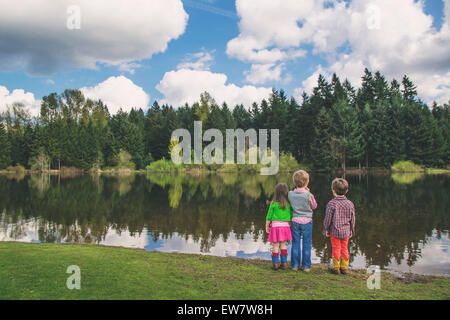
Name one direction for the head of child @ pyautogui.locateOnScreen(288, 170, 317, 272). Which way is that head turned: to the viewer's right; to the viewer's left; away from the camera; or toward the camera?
away from the camera

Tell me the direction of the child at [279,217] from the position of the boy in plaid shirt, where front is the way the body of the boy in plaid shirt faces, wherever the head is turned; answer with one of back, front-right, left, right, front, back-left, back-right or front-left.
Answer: left

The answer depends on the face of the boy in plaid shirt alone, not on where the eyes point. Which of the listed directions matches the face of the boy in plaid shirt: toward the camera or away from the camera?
away from the camera

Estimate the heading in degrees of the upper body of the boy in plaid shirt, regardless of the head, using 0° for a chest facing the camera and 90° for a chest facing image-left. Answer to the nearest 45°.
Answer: approximately 180°

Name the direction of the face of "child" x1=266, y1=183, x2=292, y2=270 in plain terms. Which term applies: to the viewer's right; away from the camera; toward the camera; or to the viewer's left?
away from the camera
